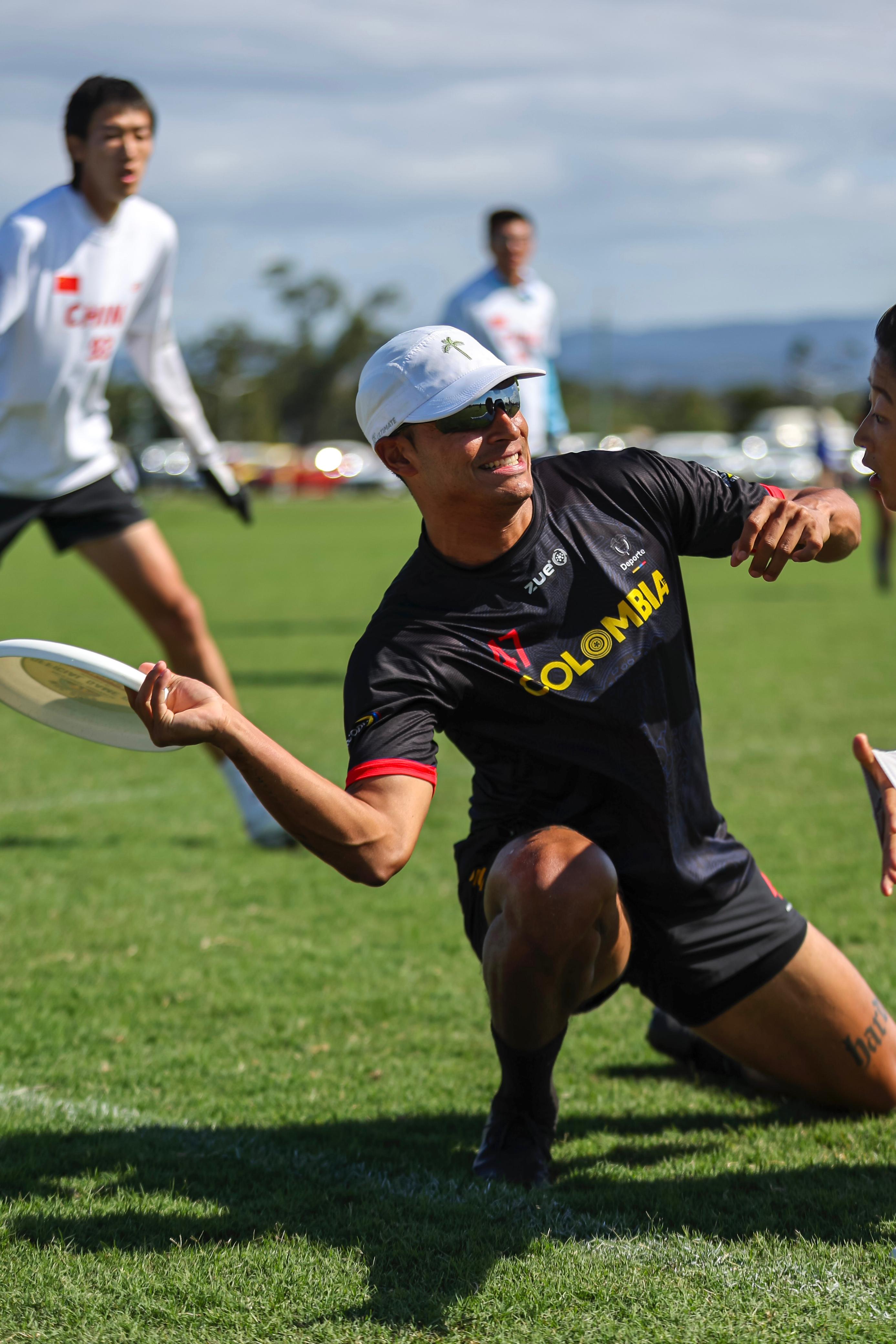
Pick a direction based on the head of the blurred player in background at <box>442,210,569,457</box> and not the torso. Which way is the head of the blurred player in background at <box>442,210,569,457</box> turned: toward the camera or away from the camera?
toward the camera

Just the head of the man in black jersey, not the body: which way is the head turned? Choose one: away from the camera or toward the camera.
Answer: toward the camera

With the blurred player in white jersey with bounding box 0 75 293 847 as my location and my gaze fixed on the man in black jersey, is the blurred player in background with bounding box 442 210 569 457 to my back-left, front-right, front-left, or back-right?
back-left

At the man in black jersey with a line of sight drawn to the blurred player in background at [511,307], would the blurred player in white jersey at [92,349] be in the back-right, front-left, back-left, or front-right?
front-left
